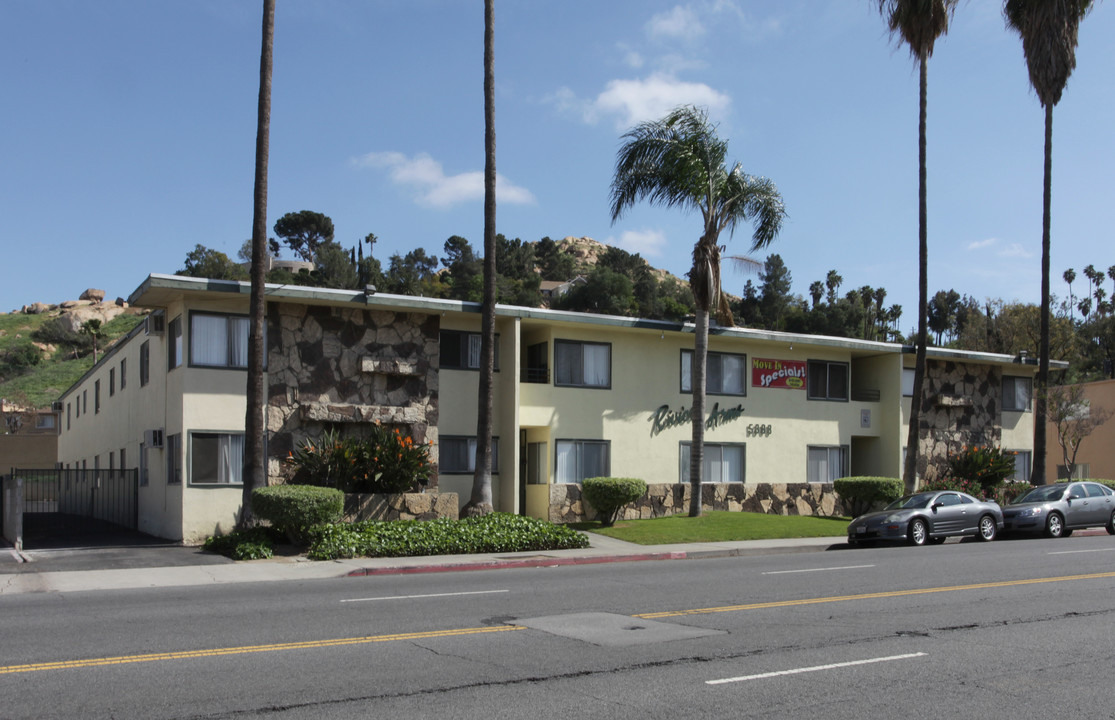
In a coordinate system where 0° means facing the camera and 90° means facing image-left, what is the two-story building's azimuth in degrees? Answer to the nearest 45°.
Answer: approximately 315°

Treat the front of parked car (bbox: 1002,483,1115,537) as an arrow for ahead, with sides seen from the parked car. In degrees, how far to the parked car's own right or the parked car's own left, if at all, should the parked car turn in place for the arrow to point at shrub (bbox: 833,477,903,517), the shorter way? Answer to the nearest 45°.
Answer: approximately 90° to the parked car's own right

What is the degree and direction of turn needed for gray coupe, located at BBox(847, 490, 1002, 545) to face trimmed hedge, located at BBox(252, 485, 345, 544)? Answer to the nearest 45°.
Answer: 0° — it already faces it

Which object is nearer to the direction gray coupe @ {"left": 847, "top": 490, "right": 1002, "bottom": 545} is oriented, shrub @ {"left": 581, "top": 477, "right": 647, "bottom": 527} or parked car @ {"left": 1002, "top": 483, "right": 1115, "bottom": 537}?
the shrub

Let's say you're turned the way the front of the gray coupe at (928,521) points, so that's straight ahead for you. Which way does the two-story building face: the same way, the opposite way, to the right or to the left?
to the left

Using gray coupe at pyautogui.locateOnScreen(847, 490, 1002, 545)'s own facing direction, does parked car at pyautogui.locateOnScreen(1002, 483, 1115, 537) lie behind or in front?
behind

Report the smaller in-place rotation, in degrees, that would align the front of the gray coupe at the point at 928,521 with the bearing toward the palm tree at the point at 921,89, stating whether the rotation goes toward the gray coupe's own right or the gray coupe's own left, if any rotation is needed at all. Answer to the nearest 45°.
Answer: approximately 135° to the gray coupe's own right

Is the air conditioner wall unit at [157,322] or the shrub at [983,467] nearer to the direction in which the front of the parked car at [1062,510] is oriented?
the air conditioner wall unit

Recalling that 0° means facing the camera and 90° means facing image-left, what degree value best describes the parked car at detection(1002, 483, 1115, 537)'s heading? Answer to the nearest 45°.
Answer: approximately 45°

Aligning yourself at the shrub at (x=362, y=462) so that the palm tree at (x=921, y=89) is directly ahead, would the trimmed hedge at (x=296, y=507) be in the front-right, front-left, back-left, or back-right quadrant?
back-right
